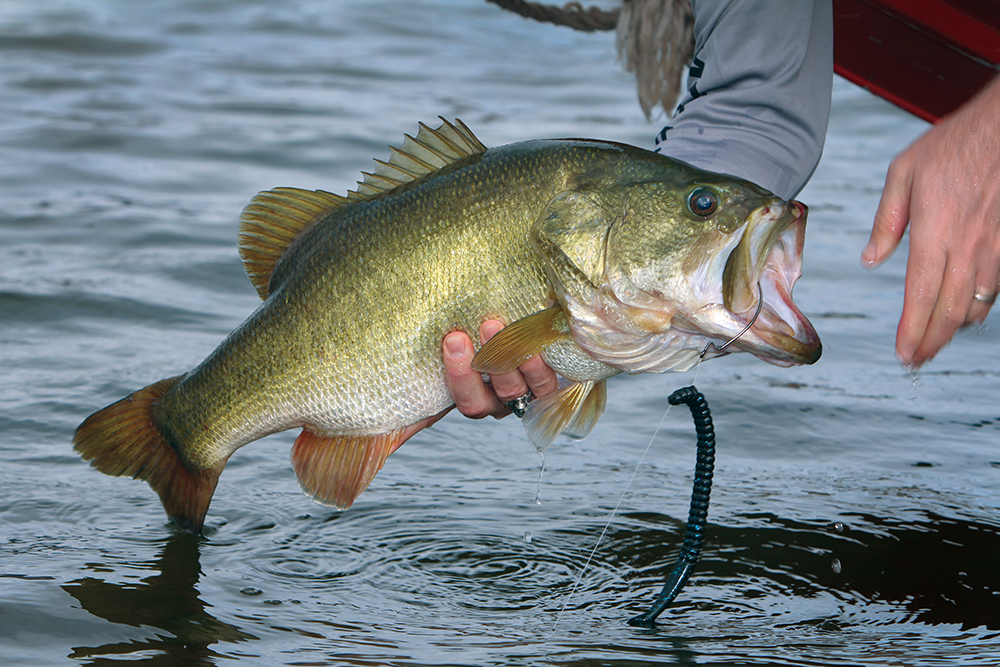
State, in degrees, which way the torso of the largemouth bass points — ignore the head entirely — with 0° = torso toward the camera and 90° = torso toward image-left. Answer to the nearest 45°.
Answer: approximately 270°
